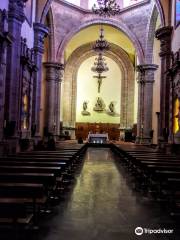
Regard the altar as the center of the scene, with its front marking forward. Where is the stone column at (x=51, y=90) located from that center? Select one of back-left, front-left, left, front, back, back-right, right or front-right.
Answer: front-right

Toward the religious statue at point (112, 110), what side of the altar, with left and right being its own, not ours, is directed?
back

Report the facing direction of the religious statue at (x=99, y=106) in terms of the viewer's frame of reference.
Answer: facing the viewer

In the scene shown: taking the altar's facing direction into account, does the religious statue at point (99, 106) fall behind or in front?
behind

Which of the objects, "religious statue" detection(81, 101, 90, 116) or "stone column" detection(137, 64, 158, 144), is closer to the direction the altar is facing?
the stone column

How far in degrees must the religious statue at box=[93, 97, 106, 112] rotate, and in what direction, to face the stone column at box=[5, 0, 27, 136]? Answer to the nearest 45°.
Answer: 0° — it already faces it

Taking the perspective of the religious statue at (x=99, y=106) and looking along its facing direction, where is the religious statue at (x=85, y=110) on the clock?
the religious statue at (x=85, y=110) is roughly at 3 o'clock from the religious statue at (x=99, y=106).

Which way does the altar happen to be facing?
toward the camera

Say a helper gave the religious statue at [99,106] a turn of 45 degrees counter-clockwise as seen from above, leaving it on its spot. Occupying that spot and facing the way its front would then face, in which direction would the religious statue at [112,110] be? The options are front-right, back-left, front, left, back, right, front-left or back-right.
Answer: front-left

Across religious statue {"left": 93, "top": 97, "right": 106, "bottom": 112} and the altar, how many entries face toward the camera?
2

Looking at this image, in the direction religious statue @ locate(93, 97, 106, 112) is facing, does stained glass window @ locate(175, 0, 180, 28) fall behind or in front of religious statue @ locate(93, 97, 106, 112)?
in front

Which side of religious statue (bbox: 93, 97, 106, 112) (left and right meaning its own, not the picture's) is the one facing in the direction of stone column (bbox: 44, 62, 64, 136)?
front
